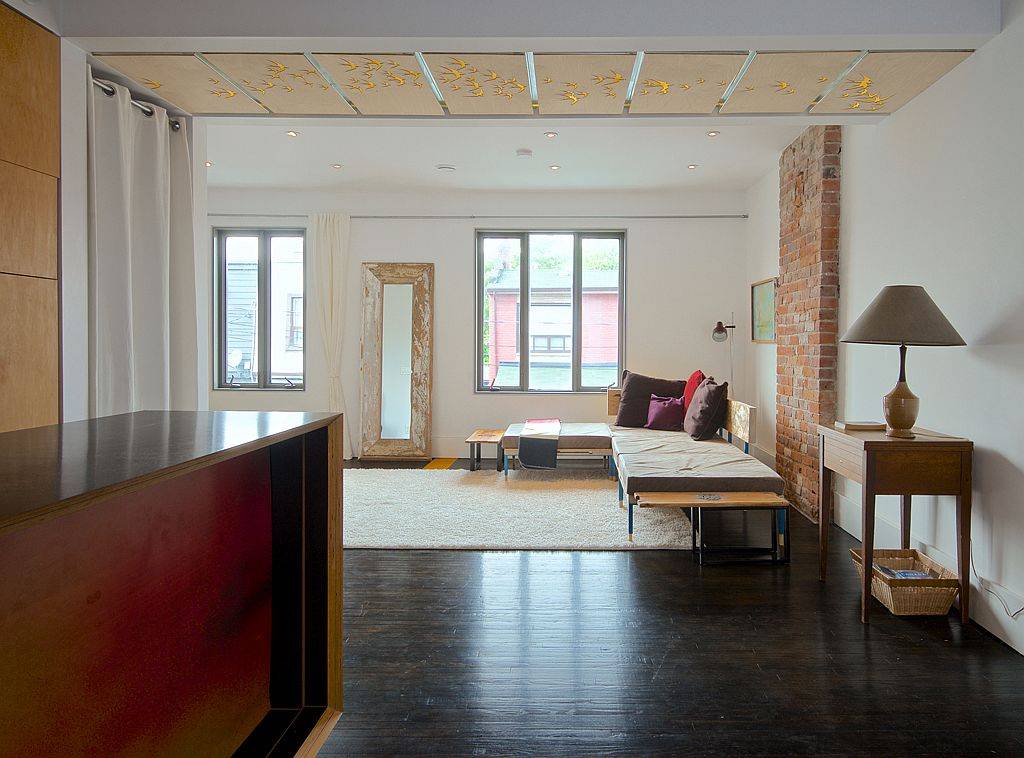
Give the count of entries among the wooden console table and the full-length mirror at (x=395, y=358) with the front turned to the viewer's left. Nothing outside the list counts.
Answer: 1

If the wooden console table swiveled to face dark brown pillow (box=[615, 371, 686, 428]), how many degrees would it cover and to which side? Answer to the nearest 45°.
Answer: approximately 45° to its right

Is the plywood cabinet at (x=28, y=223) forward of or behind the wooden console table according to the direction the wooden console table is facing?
forward

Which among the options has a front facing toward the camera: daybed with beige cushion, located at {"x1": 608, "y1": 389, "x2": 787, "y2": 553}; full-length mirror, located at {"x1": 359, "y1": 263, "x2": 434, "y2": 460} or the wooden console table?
the full-length mirror

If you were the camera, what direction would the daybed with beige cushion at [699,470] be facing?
facing to the left of the viewer

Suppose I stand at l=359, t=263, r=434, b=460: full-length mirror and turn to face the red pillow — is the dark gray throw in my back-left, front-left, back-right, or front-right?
front-right

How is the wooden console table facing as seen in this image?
to the viewer's left

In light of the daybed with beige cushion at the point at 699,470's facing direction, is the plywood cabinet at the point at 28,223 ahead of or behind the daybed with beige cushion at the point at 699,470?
ahead

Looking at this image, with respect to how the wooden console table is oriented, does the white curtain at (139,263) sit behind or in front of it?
in front

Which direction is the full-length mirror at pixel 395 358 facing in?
toward the camera

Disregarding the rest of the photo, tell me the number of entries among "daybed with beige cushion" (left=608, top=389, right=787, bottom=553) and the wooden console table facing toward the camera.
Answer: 0
